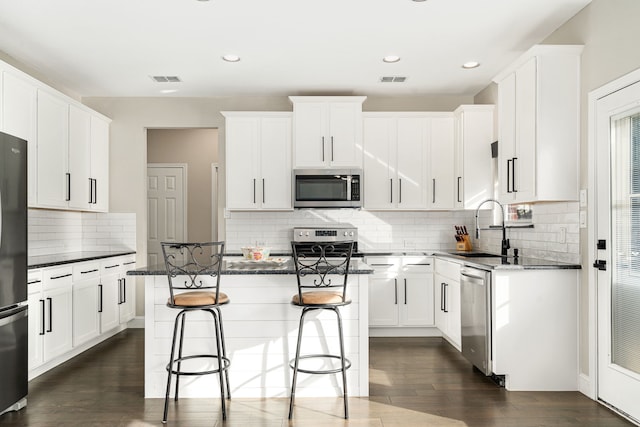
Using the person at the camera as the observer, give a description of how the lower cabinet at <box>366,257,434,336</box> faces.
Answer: facing the viewer

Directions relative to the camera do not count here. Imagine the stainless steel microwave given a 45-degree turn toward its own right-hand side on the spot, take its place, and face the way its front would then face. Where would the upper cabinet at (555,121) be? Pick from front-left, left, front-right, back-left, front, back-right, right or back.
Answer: left

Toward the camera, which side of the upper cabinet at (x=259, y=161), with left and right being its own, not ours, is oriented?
front

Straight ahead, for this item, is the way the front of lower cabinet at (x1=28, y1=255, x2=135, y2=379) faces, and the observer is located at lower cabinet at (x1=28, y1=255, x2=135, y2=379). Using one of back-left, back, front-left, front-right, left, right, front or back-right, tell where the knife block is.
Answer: front-left

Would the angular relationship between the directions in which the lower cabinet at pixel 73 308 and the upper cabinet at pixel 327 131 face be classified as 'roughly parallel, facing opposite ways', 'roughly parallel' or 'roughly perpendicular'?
roughly perpendicular

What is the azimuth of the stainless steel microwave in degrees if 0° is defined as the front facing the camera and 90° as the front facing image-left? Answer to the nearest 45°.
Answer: approximately 0°

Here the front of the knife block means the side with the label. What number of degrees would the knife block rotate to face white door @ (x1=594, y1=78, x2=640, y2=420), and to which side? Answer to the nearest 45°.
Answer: approximately 45° to its left

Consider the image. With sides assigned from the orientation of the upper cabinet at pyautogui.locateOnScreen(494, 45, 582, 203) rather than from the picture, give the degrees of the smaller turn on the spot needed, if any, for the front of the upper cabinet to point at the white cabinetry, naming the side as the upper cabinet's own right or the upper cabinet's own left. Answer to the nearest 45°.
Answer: approximately 45° to the upper cabinet's own right

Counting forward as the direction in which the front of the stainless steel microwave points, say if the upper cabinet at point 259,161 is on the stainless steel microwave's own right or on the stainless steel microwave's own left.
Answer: on the stainless steel microwave's own right

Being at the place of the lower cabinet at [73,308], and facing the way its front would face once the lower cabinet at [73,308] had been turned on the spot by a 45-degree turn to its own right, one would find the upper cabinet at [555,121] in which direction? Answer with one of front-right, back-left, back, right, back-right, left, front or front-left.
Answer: front-left

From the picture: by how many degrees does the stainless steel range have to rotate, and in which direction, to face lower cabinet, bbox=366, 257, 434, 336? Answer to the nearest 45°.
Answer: approximately 45° to its left

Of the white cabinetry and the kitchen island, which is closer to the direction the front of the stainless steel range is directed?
the kitchen island

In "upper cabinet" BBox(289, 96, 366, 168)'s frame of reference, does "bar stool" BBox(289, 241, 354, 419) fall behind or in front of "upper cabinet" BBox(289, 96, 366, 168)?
in front

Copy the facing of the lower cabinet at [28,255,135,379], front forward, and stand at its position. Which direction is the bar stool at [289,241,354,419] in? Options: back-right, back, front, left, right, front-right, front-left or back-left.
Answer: front

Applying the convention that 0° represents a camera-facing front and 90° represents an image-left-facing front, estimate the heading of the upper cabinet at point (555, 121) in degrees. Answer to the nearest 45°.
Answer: approximately 45°
